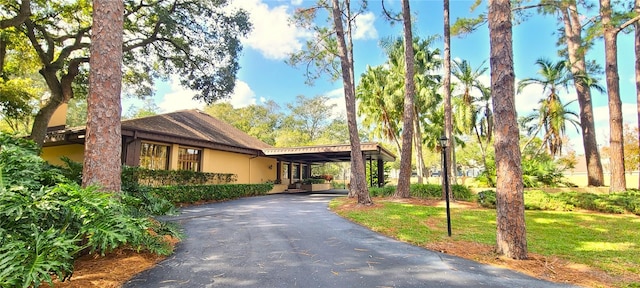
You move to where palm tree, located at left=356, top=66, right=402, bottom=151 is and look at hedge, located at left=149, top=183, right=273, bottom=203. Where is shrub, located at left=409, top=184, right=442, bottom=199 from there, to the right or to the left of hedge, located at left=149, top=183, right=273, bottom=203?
left

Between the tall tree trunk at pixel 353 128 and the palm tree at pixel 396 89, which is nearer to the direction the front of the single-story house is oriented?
the tall tree trunk

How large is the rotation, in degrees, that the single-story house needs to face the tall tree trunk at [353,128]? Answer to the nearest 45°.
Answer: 0° — it already faces it

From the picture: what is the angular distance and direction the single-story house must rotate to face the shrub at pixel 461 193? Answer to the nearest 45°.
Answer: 0° — it already faces it

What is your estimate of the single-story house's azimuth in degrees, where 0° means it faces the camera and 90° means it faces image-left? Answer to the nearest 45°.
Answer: approximately 315°

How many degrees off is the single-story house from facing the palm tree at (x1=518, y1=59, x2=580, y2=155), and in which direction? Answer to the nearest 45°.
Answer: approximately 45° to its left

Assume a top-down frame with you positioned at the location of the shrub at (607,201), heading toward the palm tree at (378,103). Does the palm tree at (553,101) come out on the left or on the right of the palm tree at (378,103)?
right
